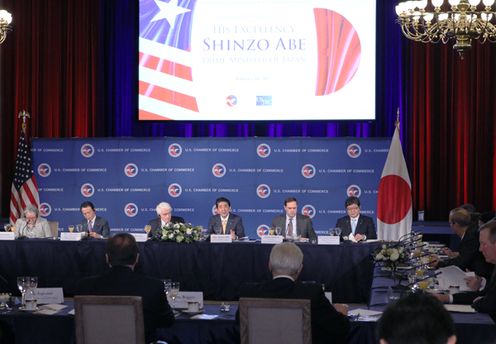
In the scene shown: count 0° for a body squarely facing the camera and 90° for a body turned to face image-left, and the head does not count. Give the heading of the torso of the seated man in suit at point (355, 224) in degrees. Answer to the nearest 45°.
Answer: approximately 0°

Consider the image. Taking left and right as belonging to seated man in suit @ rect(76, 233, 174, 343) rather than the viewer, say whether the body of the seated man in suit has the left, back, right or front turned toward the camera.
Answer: back

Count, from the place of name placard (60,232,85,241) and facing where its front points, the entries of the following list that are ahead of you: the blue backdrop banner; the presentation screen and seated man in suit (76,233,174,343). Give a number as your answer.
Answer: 1

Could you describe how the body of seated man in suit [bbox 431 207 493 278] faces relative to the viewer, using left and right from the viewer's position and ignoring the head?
facing to the left of the viewer

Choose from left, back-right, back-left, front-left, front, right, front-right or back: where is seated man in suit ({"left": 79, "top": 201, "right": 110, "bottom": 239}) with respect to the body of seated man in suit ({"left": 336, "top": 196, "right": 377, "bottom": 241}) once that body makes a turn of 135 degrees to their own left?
back-left

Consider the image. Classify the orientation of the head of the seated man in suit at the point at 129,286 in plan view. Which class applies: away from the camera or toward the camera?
away from the camera

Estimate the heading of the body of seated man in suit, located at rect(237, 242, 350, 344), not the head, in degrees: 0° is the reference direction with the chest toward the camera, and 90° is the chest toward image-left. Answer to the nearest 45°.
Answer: approximately 180°

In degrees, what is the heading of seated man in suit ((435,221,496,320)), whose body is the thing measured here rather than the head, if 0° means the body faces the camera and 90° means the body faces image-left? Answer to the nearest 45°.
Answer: approximately 90°
